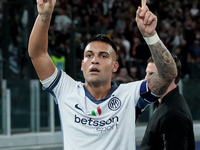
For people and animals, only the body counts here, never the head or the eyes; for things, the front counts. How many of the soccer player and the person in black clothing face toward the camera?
1

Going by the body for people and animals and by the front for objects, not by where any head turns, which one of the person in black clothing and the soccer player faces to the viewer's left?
the person in black clothing

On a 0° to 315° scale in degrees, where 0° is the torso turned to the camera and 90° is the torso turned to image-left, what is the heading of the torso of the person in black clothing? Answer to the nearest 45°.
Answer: approximately 90°

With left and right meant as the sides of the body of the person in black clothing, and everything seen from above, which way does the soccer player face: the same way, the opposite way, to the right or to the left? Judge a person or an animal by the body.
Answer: to the left

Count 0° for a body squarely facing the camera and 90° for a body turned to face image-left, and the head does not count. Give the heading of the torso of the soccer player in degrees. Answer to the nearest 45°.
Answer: approximately 0°

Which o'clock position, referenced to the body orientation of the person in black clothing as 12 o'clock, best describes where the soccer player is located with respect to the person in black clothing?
The soccer player is roughly at 11 o'clock from the person in black clothing.
